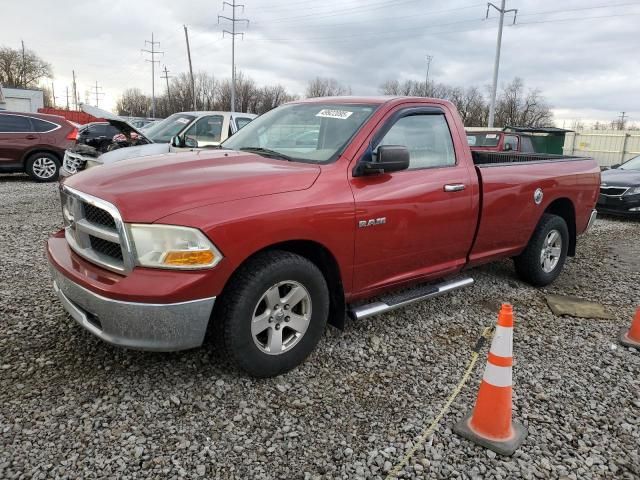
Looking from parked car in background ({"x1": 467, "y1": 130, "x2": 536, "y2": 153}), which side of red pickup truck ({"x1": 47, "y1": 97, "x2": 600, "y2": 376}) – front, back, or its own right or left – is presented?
back

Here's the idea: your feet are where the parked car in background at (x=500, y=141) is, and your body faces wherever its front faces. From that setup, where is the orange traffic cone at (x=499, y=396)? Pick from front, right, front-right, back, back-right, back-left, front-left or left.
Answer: front-left

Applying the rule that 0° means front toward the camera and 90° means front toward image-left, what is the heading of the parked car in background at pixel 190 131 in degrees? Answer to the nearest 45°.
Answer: approximately 45°

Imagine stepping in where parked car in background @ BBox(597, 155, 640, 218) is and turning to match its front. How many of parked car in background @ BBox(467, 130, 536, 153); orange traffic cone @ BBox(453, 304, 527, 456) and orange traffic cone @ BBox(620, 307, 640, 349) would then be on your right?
1

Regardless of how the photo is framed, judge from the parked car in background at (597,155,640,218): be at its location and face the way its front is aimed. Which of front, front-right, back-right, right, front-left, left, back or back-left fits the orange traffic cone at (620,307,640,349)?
front-left

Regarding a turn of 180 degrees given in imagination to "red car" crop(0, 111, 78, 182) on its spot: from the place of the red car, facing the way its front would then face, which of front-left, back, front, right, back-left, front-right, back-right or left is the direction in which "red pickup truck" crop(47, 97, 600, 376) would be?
right

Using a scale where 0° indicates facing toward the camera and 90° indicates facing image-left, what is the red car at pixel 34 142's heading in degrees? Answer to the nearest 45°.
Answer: approximately 90°

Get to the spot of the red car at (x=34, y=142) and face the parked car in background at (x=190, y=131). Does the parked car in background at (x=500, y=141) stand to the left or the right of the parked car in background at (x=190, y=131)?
left

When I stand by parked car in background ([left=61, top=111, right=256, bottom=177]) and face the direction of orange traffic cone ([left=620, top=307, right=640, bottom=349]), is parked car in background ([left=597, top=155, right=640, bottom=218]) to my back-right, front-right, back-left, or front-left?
front-left

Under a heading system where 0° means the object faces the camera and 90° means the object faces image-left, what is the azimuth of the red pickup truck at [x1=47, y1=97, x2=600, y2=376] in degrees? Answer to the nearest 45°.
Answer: approximately 45°

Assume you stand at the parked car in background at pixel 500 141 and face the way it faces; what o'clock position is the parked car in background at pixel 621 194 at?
the parked car in background at pixel 621 194 is roughly at 9 o'clock from the parked car in background at pixel 500 141.

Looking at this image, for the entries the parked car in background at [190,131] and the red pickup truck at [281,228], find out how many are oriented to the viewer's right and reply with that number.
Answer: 0

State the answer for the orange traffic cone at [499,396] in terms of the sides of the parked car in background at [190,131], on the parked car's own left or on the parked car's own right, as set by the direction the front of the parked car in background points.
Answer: on the parked car's own left

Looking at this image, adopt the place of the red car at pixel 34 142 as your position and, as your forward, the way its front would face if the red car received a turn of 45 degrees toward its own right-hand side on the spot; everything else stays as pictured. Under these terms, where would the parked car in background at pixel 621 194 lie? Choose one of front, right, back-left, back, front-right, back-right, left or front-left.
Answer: back

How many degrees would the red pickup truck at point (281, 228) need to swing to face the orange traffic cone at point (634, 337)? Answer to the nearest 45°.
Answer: approximately 135° to its left

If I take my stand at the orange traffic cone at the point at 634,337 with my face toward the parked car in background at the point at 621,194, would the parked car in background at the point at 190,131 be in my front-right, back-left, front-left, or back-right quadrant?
front-left
